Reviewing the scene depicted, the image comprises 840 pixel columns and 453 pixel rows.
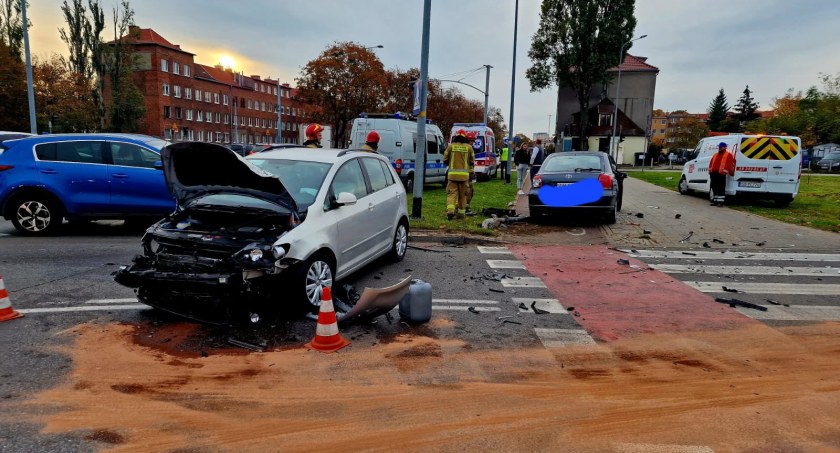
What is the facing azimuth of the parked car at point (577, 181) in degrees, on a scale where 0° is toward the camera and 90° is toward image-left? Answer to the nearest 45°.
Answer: approximately 180°

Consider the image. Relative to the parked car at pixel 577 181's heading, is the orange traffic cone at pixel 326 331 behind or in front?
behind

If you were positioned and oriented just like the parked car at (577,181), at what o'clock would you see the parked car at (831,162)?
the parked car at (831,162) is roughly at 1 o'clock from the parked car at (577,181).

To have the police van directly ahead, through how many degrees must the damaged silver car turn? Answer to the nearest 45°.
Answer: approximately 135° to its right
